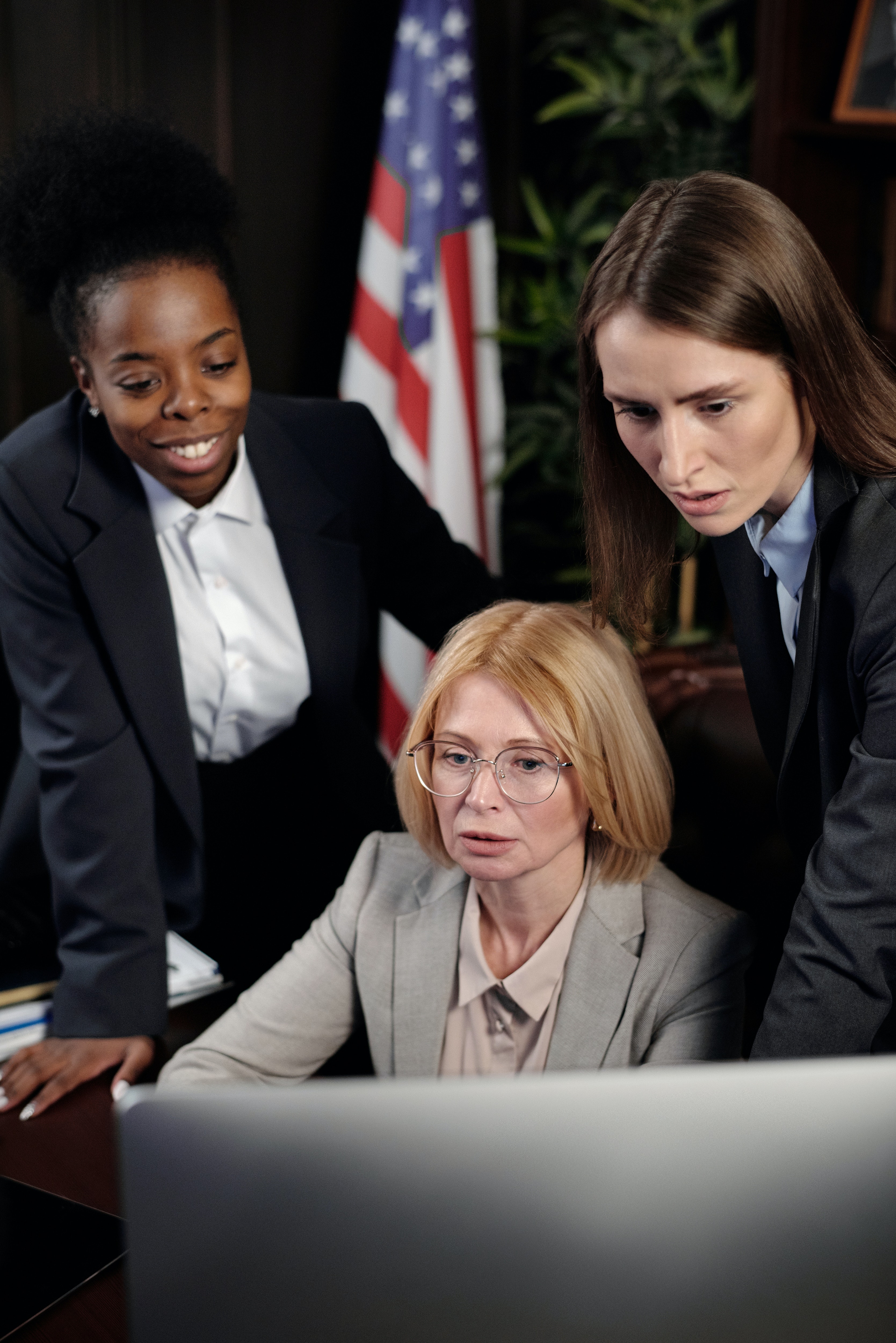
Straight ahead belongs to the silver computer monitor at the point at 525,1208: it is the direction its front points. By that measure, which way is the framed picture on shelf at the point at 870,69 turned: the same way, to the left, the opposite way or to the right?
the opposite way

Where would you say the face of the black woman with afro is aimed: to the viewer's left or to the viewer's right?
to the viewer's right

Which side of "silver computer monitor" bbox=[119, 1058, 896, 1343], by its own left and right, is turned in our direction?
back

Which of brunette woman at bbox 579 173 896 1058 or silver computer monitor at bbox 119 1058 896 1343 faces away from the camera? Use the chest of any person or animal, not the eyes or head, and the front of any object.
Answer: the silver computer monitor

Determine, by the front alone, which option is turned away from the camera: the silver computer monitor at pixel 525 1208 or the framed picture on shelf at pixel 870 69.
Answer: the silver computer monitor

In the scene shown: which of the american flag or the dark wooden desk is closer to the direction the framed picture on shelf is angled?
the dark wooden desk
